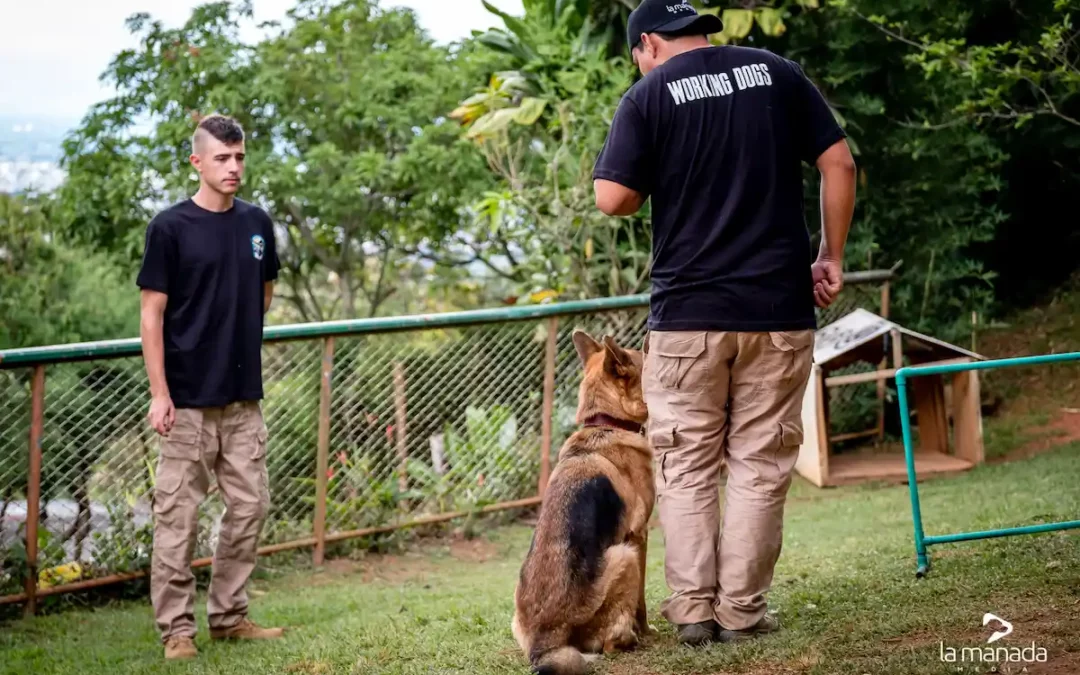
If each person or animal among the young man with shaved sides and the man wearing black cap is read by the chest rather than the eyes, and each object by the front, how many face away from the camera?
1

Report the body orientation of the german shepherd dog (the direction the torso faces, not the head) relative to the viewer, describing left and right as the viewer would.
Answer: facing away from the viewer and to the right of the viewer

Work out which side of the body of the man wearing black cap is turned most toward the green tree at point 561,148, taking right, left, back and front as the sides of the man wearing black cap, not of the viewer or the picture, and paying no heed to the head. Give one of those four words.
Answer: front

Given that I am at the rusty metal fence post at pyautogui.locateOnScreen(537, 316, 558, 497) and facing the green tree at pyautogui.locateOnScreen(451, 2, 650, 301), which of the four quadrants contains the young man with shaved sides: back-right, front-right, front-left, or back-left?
back-left

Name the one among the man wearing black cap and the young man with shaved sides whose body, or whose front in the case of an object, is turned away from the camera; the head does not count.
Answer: the man wearing black cap

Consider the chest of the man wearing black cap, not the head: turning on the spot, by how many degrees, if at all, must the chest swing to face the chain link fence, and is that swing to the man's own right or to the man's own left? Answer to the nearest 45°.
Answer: approximately 45° to the man's own left

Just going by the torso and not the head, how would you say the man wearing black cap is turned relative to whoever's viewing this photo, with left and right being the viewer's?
facing away from the viewer
